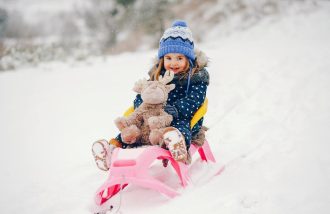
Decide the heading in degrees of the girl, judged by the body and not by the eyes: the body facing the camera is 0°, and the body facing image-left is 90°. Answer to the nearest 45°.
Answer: approximately 45°
